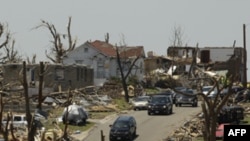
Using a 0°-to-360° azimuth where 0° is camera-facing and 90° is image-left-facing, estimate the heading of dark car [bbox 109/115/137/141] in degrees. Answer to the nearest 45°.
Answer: approximately 45°
